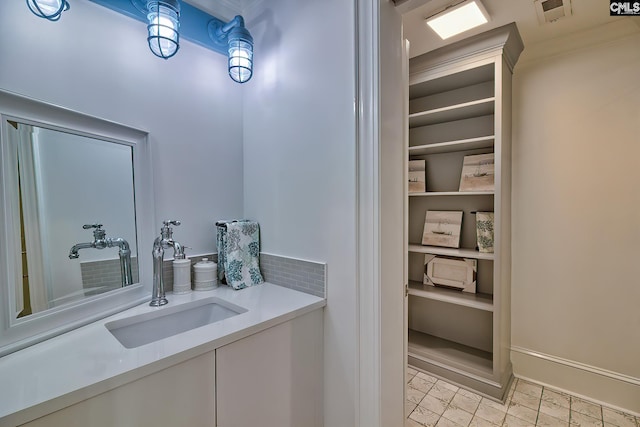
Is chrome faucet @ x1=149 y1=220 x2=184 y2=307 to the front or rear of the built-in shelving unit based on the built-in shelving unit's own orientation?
to the front

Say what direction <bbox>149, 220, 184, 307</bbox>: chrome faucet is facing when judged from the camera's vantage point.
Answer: facing the viewer and to the right of the viewer

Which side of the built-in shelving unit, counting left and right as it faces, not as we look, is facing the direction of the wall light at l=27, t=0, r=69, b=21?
front

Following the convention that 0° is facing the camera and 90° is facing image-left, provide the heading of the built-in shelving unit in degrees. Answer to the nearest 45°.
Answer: approximately 45°
